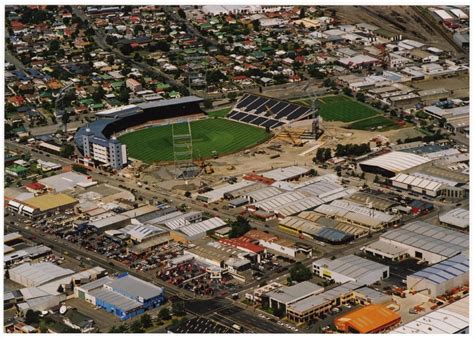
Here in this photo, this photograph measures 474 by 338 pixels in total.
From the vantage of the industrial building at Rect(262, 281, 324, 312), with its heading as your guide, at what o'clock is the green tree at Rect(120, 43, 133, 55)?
The green tree is roughly at 4 o'clock from the industrial building.

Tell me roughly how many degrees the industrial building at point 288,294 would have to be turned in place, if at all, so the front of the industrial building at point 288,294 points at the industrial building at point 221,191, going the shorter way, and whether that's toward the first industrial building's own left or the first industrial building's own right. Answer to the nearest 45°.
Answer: approximately 135° to the first industrial building's own right

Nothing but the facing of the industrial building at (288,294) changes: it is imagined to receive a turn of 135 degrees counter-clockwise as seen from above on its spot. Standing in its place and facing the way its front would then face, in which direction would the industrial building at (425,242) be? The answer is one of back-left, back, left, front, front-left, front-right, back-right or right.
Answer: front-left

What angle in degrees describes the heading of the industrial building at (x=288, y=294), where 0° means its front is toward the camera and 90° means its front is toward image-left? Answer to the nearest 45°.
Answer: approximately 45°

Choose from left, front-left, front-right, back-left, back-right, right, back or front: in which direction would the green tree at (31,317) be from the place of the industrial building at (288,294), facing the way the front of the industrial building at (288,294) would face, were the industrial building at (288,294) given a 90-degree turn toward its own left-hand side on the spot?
back-right

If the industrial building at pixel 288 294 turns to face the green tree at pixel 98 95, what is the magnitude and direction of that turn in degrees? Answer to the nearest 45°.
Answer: approximately 135° to its right

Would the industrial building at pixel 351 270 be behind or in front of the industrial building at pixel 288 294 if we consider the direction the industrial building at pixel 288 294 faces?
behind

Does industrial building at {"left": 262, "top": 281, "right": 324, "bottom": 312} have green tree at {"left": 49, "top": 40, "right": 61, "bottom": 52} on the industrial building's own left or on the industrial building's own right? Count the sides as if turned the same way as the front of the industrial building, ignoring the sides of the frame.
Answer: on the industrial building's own right

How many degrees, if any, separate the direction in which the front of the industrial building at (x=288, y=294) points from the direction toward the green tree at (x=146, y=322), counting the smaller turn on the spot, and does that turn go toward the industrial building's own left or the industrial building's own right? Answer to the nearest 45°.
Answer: approximately 45° to the industrial building's own right

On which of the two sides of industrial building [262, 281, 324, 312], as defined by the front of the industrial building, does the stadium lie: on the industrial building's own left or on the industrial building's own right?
on the industrial building's own right

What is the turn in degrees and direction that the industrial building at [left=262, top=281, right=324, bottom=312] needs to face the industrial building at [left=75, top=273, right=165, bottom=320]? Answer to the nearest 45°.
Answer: approximately 45° to its right

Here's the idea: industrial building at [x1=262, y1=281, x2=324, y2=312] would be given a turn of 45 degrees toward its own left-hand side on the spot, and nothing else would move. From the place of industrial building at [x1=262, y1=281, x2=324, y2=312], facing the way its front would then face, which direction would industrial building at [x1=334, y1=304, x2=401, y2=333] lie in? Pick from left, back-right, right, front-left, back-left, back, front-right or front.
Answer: front-left

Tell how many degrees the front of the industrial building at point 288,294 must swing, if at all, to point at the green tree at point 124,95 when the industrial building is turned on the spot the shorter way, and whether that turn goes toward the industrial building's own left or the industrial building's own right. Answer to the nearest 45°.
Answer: approximately 135° to the industrial building's own right

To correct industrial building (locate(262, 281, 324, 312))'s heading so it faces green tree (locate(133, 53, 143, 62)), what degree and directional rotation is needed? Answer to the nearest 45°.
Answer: approximately 135° to its right

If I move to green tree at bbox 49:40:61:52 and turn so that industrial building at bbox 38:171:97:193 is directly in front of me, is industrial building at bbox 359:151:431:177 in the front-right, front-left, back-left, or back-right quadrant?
front-left

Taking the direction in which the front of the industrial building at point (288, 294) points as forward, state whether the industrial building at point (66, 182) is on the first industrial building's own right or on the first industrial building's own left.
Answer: on the first industrial building's own right

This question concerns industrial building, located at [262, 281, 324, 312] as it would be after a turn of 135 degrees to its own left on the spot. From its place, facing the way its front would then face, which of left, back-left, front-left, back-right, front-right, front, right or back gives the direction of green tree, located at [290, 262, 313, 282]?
left
